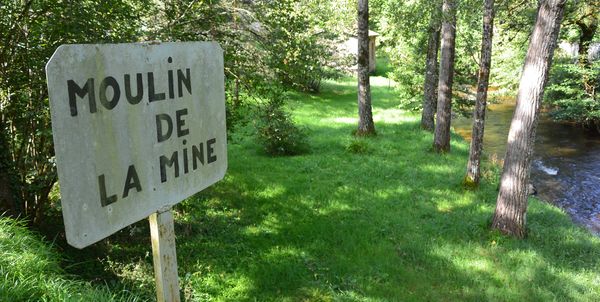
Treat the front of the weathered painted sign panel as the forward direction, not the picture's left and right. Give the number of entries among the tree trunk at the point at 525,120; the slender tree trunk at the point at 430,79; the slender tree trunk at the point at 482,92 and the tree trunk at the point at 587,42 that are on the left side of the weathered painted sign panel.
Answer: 4

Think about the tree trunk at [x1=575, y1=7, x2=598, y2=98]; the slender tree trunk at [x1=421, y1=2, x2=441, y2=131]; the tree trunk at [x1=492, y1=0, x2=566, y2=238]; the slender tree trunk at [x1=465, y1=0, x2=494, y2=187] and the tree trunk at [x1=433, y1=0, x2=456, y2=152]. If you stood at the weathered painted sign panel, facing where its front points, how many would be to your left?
5

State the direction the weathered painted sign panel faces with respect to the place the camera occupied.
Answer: facing the viewer and to the right of the viewer

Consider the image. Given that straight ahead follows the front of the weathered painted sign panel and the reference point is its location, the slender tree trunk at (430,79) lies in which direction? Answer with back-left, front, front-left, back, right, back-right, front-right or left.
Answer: left

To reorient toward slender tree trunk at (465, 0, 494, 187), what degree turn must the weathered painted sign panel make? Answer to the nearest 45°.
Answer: approximately 90° to its left

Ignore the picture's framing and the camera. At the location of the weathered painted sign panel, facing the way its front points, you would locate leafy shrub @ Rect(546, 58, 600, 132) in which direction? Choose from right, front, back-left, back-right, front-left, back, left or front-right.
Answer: left

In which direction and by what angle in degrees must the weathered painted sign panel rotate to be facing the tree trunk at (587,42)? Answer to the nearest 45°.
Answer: approximately 90° to its left

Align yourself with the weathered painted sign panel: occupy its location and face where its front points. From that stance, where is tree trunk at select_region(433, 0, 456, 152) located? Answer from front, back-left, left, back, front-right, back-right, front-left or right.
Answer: left

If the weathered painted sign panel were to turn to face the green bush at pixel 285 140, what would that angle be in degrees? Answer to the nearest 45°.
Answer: approximately 135° to its left

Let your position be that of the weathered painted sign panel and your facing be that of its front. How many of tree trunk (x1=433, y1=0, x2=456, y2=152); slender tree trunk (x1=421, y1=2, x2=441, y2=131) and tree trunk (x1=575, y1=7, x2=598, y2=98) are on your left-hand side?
3
